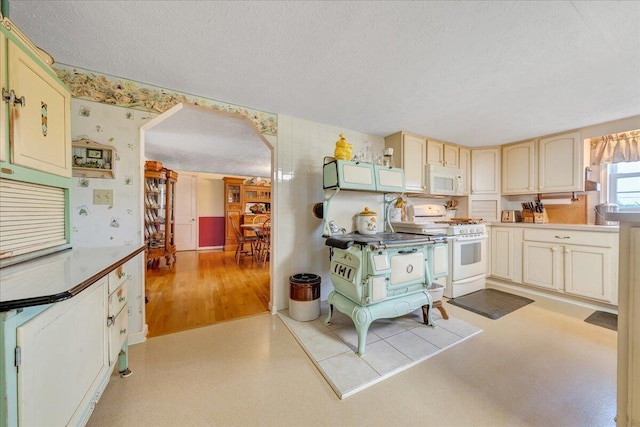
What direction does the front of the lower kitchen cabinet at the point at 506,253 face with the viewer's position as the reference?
facing the viewer and to the left of the viewer

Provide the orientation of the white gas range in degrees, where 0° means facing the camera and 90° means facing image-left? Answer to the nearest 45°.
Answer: approximately 315°

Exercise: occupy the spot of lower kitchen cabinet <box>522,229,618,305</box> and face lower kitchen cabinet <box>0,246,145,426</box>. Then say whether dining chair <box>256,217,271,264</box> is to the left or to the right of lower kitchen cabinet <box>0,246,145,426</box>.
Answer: right

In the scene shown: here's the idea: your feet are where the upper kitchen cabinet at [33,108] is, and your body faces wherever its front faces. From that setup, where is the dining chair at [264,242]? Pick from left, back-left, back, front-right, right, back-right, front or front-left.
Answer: left

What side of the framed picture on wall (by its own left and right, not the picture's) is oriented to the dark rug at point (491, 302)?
left

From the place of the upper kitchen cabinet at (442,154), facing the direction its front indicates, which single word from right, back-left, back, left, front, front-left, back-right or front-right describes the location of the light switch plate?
right

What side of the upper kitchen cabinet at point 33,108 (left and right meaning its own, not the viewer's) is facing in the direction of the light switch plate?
left

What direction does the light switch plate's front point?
toward the camera
